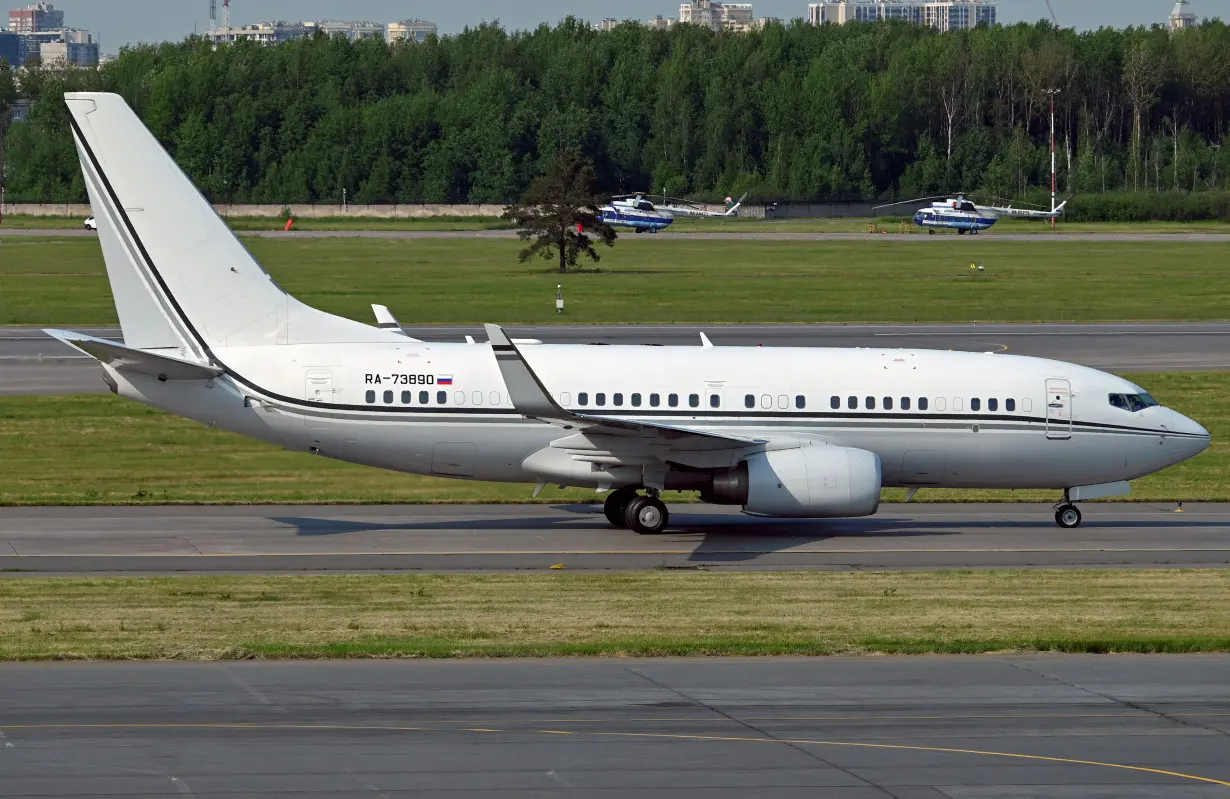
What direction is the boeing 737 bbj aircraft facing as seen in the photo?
to the viewer's right
